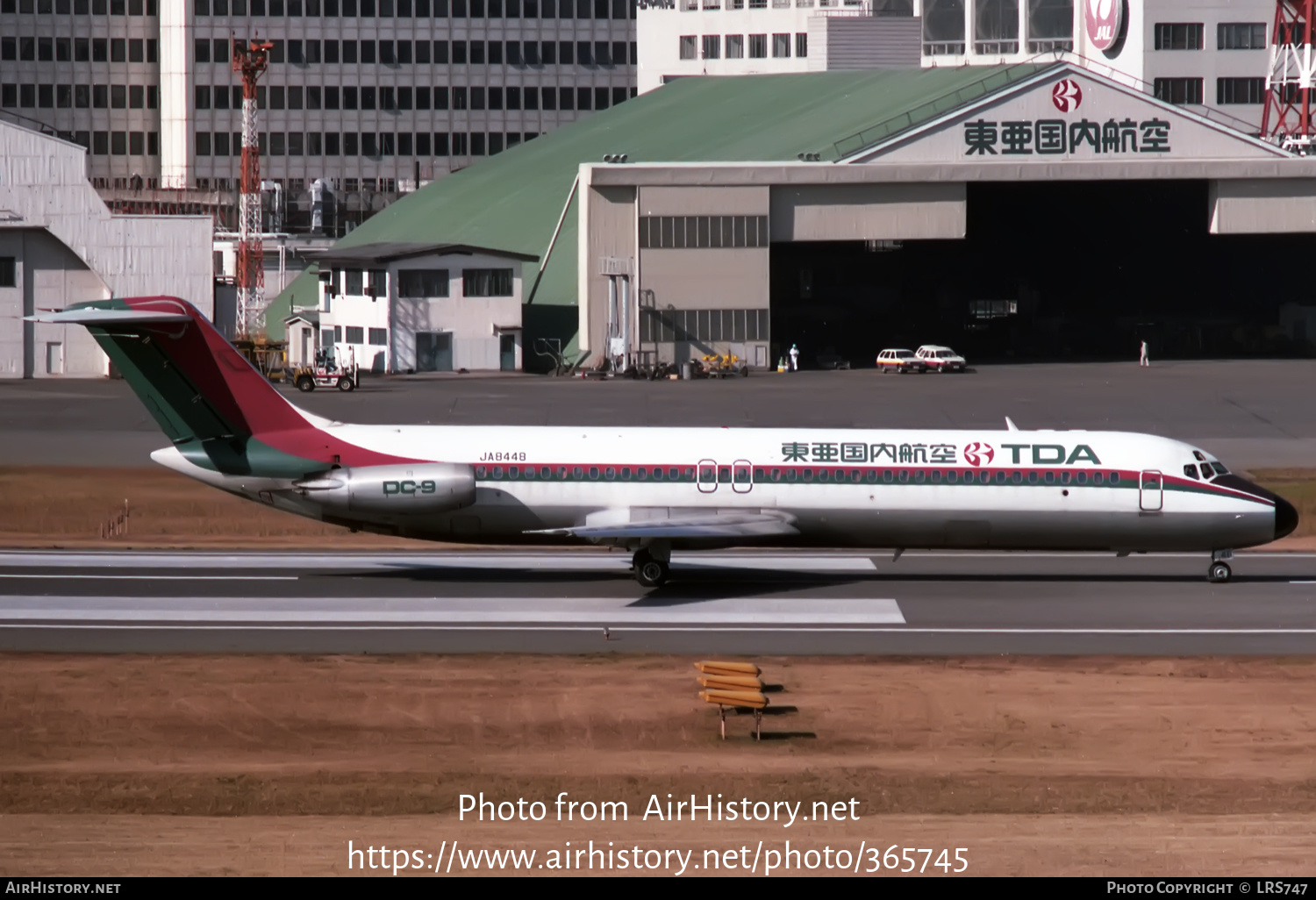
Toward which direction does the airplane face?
to the viewer's right
